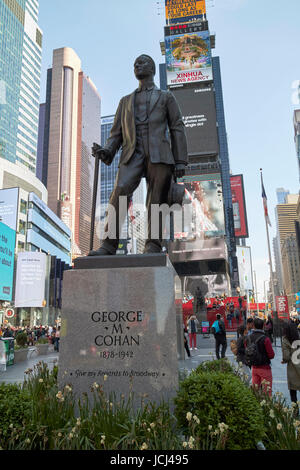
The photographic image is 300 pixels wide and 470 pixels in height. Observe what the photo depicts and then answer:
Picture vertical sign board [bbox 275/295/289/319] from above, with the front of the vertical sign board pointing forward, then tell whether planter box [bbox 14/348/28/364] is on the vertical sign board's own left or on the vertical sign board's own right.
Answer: on the vertical sign board's own right

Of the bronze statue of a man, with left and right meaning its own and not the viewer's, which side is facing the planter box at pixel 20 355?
right

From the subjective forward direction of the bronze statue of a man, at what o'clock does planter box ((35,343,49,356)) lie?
The planter box is roughly at 4 o'clock from the bronze statue of a man.

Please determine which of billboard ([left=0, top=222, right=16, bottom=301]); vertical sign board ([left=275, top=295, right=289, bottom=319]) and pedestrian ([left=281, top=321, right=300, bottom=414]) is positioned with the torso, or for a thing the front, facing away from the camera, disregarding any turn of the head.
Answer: the pedestrian

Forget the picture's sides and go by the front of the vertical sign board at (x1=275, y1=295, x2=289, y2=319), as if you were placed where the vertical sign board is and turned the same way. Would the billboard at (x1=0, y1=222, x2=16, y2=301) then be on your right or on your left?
on your right

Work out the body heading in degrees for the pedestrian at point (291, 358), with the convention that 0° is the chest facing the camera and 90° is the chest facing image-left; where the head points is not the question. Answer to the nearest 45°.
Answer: approximately 180°

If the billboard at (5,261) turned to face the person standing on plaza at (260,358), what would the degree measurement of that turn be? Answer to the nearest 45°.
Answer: approximately 45° to its right

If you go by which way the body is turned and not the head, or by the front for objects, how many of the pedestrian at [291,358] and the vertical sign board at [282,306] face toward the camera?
1

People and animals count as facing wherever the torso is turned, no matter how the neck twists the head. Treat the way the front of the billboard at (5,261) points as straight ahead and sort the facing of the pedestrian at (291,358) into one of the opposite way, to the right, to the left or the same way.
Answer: to the left

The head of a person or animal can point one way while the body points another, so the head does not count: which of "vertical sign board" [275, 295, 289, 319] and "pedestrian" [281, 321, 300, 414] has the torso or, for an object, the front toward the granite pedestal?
the vertical sign board

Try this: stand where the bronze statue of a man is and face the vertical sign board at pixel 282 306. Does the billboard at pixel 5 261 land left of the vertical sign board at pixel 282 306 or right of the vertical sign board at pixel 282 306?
left
